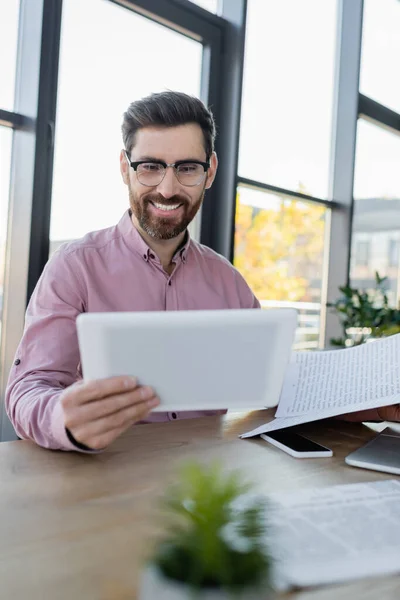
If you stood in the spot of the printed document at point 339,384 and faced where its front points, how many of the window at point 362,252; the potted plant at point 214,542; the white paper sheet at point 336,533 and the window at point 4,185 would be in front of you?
2

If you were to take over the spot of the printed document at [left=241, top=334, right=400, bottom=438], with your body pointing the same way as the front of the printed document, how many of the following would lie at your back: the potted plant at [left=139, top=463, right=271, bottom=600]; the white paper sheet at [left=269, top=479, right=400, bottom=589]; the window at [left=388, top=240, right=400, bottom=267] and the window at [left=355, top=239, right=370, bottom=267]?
2

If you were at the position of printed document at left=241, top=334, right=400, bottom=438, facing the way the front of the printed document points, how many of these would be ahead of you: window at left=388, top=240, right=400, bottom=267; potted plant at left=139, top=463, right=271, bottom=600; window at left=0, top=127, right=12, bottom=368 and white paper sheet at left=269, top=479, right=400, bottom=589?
2

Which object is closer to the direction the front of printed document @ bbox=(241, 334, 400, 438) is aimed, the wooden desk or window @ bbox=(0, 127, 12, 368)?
the wooden desk

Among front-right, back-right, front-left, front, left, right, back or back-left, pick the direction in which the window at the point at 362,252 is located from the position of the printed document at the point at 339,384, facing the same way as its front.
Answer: back

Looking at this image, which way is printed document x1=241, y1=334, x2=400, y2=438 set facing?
toward the camera

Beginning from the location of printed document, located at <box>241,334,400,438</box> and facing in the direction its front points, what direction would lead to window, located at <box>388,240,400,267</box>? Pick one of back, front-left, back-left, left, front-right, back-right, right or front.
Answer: back

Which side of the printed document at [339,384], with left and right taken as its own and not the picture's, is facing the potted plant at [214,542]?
front

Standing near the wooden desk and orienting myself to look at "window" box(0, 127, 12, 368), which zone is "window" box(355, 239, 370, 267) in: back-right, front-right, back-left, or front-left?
front-right

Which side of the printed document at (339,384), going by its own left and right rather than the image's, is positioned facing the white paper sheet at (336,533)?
front

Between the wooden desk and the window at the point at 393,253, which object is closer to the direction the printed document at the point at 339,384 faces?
the wooden desk

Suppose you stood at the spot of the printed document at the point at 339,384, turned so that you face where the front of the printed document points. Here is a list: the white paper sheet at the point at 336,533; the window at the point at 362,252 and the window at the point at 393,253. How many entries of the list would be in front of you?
1

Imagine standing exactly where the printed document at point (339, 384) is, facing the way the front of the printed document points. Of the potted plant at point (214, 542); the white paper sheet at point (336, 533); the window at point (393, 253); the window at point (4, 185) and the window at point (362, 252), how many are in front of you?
2
